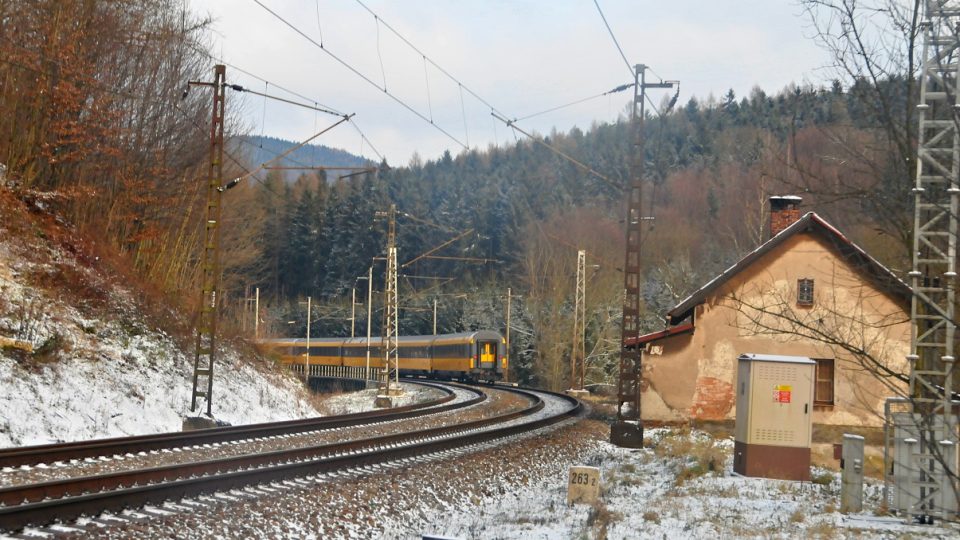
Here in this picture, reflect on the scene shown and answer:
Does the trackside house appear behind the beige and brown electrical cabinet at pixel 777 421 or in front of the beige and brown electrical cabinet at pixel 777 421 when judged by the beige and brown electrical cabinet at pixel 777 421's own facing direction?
behind

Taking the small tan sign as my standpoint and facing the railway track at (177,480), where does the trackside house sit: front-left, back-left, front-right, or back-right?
back-right

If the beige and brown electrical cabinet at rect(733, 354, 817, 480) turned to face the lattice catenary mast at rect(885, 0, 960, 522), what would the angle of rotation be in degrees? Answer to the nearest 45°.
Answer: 0° — it already faces it

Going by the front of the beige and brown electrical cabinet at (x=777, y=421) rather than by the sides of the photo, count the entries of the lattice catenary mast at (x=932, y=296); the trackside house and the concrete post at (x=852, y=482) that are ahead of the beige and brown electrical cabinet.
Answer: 2

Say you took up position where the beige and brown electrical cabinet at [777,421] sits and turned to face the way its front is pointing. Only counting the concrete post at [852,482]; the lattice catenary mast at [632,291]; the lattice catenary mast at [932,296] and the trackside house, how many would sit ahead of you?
2

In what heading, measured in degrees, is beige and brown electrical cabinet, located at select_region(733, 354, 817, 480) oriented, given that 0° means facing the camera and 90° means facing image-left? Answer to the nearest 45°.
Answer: approximately 0°

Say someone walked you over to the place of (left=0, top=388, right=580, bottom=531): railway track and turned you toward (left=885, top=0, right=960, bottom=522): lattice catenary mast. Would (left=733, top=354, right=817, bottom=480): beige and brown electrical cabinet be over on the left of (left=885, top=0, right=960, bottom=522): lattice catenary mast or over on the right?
left

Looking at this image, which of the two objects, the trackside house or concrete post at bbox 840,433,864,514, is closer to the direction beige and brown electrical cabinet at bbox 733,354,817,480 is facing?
the concrete post

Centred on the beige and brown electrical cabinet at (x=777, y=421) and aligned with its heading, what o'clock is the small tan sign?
The small tan sign is roughly at 1 o'clock from the beige and brown electrical cabinet.

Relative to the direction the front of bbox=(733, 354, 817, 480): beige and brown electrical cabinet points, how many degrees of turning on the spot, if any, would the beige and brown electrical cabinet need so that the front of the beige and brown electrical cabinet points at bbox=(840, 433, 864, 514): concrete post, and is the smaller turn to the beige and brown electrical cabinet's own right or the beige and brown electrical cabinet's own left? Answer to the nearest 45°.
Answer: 0° — it already faces it

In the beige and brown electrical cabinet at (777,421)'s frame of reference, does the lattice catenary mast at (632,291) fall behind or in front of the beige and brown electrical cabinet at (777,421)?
behind
